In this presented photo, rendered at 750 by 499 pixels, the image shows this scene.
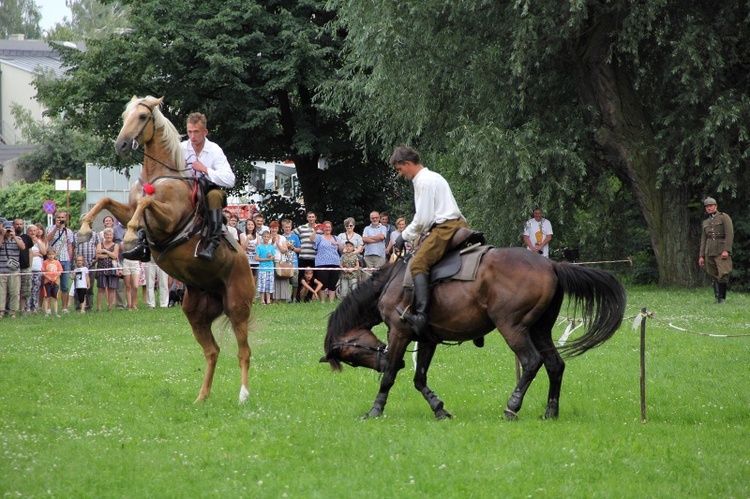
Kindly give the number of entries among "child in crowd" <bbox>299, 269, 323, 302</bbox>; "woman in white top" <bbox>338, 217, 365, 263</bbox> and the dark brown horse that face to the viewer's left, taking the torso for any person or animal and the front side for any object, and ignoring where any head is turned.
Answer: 1

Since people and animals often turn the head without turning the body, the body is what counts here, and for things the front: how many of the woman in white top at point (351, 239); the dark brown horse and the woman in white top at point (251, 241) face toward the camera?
2

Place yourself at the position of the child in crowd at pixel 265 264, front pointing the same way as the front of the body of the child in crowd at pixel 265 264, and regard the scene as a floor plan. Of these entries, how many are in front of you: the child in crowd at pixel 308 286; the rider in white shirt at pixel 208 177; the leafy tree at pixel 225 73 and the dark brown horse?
2

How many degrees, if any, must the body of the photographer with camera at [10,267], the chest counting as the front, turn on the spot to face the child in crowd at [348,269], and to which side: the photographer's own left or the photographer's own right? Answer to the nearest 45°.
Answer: approximately 90° to the photographer's own left

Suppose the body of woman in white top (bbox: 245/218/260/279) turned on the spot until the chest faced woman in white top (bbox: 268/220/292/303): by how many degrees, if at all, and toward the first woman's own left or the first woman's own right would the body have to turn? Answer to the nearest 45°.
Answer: approximately 90° to the first woman's own left

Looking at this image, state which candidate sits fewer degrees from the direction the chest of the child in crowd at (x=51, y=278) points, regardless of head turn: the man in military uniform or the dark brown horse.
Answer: the dark brown horse

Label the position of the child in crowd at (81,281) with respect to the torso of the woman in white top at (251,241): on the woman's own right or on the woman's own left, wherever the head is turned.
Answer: on the woman's own right

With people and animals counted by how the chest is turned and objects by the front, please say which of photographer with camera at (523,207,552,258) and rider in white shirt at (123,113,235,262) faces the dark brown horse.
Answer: the photographer with camera

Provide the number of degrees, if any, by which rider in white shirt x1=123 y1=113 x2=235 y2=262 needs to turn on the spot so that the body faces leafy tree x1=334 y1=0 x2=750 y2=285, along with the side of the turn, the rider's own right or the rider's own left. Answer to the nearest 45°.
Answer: approximately 180°

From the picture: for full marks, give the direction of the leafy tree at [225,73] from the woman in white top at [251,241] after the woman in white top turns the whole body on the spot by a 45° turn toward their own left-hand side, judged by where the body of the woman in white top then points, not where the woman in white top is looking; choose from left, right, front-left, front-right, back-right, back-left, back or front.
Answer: back-left

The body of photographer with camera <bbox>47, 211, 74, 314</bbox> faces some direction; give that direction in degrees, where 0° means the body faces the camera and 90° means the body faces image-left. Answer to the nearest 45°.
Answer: approximately 0°

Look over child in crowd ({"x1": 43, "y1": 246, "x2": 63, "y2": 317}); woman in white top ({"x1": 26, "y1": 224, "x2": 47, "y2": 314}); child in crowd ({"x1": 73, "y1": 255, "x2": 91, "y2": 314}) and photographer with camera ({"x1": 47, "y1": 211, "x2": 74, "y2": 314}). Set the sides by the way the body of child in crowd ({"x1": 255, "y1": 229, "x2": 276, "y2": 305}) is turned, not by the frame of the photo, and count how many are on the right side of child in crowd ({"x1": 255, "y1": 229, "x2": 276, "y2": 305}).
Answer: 4

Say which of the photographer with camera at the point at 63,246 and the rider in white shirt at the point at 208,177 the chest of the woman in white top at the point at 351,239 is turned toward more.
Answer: the rider in white shirt
